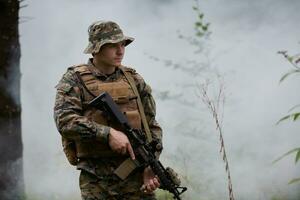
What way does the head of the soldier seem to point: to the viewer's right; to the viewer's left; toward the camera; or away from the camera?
to the viewer's right

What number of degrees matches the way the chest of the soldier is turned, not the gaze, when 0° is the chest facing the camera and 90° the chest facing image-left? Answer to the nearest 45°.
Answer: approximately 315°

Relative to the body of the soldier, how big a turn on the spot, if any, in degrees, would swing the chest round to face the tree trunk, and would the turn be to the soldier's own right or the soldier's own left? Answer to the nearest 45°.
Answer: approximately 180°
